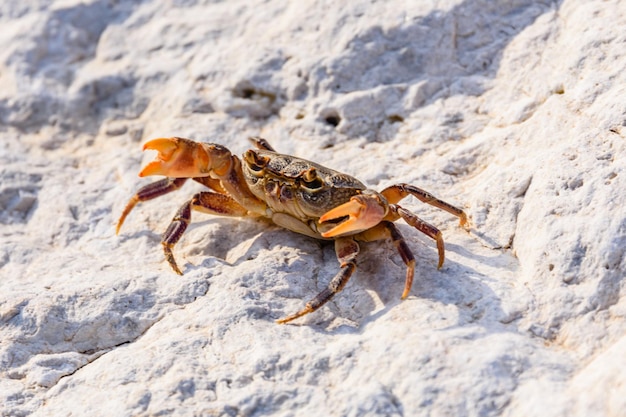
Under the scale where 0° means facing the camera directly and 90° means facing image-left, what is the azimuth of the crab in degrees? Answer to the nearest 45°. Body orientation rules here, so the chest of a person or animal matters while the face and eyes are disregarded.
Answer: approximately 45°
